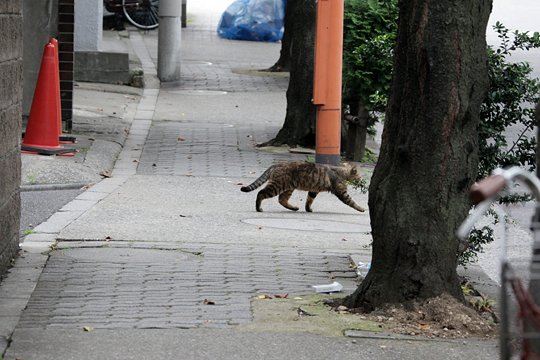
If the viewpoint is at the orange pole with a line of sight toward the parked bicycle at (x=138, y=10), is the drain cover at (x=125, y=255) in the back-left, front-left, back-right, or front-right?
back-left

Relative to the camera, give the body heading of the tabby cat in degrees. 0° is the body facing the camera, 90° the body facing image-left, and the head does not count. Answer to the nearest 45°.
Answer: approximately 270°

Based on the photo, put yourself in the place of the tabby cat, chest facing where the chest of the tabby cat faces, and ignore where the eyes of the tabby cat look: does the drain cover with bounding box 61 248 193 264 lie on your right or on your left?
on your right

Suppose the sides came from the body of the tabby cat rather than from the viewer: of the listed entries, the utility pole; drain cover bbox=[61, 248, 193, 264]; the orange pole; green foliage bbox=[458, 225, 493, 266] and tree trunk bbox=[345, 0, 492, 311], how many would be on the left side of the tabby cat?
2

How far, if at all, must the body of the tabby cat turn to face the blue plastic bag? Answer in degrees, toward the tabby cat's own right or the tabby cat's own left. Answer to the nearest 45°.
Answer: approximately 90° to the tabby cat's own left

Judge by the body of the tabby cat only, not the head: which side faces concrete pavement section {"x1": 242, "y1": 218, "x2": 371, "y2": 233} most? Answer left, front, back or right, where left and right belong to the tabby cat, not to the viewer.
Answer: right

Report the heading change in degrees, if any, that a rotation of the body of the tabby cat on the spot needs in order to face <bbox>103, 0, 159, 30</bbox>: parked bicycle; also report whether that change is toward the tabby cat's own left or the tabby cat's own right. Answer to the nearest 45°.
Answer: approximately 90° to the tabby cat's own left

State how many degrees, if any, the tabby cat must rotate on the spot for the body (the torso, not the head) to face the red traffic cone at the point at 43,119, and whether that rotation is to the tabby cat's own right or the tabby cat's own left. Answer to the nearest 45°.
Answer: approximately 135° to the tabby cat's own left

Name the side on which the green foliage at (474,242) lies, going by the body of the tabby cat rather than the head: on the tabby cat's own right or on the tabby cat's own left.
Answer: on the tabby cat's own right

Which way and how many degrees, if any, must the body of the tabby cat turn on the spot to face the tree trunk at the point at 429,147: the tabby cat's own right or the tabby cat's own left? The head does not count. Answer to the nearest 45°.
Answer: approximately 90° to the tabby cat's own right

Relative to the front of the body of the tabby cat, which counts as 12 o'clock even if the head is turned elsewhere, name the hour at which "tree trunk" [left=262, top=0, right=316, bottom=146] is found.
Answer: The tree trunk is roughly at 9 o'clock from the tabby cat.
